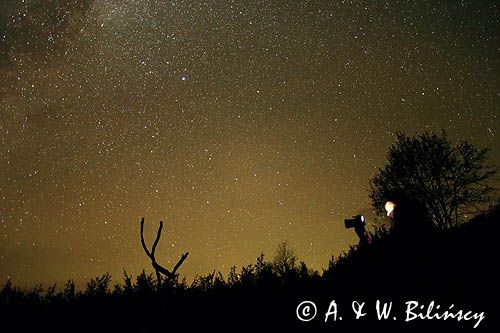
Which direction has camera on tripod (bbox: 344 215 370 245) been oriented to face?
to the viewer's left
